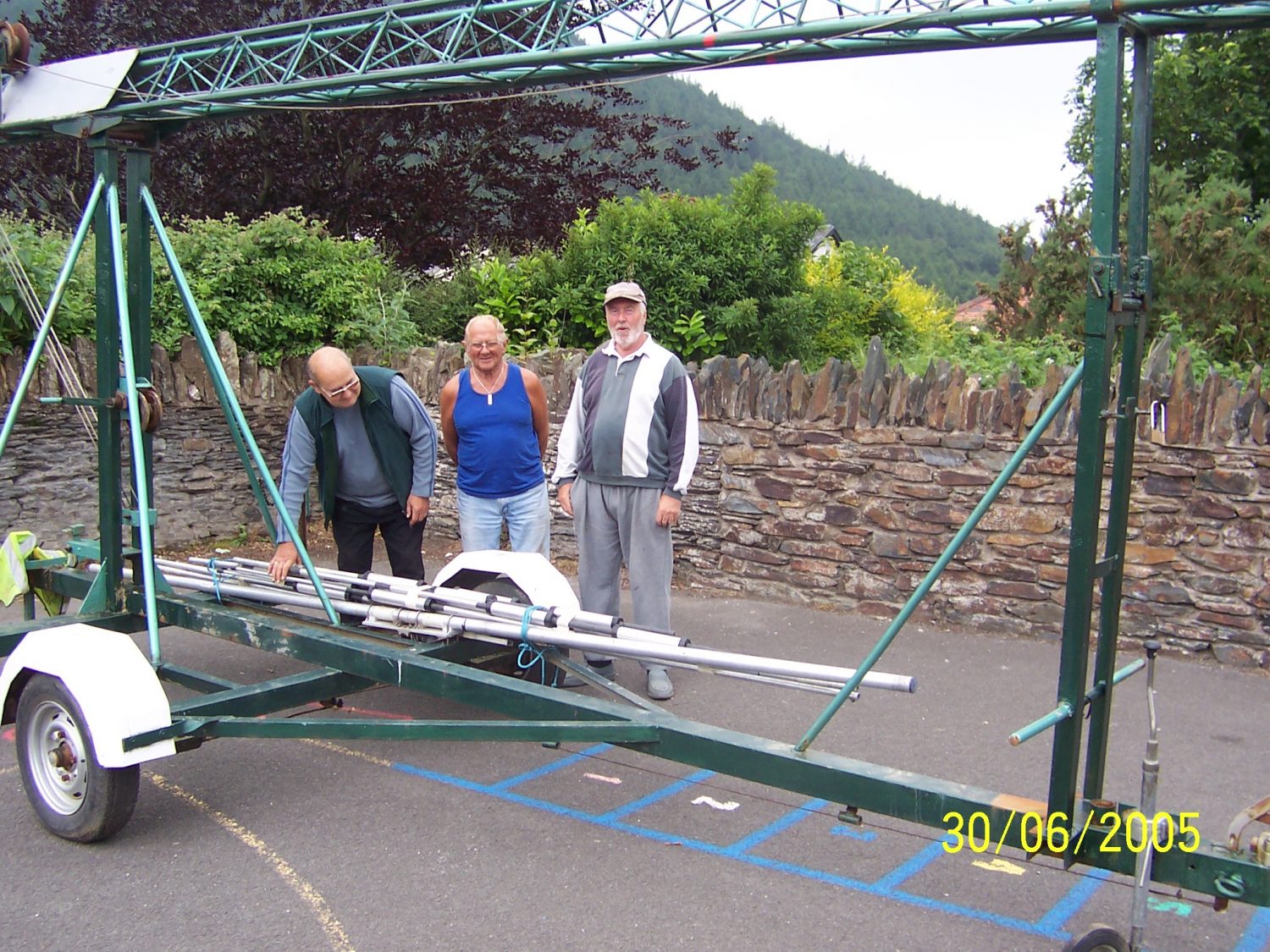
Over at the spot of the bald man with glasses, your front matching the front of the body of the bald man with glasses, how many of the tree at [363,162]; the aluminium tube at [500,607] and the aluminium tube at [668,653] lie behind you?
1

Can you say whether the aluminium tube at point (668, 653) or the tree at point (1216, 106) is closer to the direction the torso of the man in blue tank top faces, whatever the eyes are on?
the aluminium tube

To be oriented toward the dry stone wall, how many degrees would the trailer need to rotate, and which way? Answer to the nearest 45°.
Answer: approximately 90° to its left

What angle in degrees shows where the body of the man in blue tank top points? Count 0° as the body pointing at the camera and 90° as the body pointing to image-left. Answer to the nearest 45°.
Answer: approximately 0°

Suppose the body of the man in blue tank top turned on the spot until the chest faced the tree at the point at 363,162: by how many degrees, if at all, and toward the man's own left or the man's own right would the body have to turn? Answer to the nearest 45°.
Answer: approximately 180°

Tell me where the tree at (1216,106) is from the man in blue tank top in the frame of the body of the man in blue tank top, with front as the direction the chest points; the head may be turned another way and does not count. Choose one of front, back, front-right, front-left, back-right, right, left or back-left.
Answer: back-left

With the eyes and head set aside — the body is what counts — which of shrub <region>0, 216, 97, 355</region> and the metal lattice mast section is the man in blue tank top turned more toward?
the metal lattice mast section

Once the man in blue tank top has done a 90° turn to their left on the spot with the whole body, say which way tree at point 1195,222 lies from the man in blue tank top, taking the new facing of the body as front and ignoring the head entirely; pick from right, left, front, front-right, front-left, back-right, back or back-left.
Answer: front-left

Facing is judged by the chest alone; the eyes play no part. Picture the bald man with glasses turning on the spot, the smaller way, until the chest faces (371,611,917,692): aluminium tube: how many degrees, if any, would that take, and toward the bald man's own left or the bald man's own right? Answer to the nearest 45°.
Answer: approximately 45° to the bald man's own left

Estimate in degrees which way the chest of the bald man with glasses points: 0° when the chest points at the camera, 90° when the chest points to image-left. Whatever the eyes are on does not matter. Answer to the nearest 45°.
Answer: approximately 0°

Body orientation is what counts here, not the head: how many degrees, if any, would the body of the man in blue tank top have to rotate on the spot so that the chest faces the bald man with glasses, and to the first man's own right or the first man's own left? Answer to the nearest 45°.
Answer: approximately 90° to the first man's own right

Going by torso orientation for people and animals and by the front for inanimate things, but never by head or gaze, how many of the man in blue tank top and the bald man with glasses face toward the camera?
2

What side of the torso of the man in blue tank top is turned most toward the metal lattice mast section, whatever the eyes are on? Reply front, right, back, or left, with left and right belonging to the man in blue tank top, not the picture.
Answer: front
